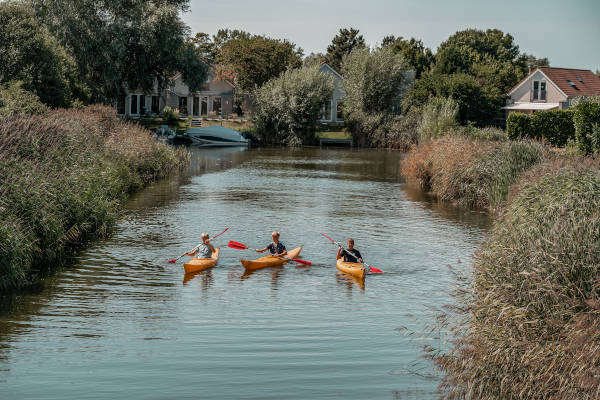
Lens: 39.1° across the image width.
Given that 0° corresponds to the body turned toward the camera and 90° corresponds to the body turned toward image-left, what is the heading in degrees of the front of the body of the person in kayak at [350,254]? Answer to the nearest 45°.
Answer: approximately 0°

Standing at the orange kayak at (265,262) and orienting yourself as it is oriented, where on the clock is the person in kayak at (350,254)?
The person in kayak is roughly at 8 o'clock from the orange kayak.

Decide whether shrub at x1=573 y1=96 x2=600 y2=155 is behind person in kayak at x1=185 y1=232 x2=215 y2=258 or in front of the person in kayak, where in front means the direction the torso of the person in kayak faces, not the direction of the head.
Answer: behind

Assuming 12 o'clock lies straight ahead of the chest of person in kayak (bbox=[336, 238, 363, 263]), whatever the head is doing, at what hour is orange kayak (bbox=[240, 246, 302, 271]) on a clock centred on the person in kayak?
The orange kayak is roughly at 3 o'clock from the person in kayak.

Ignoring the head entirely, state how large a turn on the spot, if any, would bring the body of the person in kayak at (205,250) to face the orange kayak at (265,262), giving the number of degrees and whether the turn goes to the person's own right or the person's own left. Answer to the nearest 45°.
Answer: approximately 135° to the person's own left

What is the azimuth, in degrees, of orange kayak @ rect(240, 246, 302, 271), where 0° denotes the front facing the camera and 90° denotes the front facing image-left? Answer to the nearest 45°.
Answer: approximately 45°

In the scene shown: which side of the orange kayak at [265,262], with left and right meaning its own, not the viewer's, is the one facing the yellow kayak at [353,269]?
left

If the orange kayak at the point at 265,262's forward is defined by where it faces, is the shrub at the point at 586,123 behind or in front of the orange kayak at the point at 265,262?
behind

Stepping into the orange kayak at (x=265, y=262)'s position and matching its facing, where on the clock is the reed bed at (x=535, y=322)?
The reed bed is roughly at 10 o'clock from the orange kayak.

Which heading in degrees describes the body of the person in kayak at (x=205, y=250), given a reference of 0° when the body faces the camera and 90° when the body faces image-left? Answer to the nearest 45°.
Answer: approximately 45°
